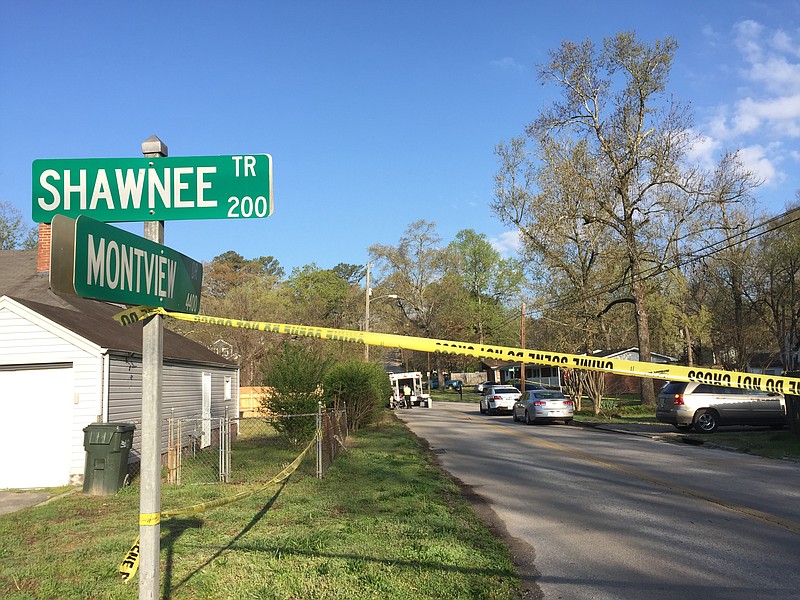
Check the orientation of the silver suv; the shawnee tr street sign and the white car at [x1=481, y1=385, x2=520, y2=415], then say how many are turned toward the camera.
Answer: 1

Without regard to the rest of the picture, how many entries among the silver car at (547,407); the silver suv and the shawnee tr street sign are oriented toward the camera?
1

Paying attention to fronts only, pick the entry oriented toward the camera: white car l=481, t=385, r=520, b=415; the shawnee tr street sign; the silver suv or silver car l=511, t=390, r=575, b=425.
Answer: the shawnee tr street sign

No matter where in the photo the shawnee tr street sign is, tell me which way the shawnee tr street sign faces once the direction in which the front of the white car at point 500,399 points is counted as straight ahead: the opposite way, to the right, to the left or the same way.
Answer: the opposite way

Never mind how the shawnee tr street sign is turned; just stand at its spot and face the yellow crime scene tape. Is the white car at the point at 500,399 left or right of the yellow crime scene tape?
left

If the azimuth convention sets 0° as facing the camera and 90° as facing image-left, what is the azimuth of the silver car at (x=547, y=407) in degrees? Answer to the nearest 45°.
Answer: approximately 135°

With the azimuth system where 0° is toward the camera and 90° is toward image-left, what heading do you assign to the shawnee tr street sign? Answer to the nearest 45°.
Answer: approximately 0°

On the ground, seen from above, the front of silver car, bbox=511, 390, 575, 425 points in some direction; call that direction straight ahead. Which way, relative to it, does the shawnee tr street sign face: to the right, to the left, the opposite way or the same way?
the opposite way
